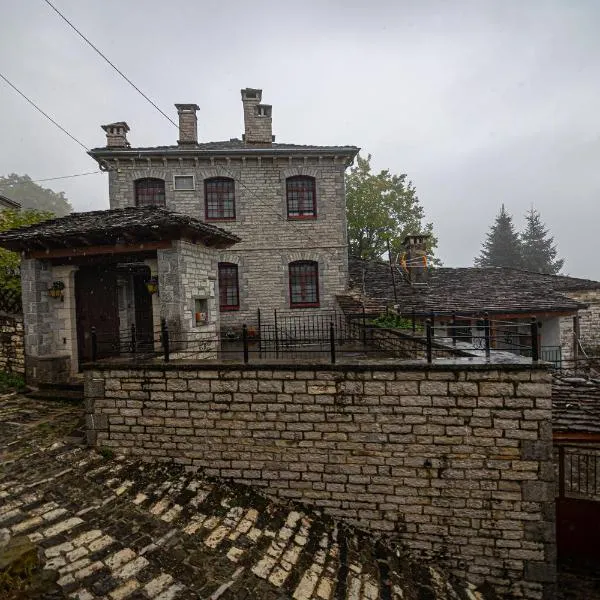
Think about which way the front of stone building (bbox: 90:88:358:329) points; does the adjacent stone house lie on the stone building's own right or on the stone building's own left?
on the stone building's own left

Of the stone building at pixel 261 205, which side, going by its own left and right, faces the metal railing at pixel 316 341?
front

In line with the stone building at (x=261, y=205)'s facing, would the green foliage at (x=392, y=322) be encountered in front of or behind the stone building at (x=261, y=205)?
in front

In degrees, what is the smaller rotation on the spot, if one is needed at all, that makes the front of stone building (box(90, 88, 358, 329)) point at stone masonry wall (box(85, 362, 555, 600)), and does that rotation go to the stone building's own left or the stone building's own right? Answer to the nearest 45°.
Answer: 0° — it already faces it

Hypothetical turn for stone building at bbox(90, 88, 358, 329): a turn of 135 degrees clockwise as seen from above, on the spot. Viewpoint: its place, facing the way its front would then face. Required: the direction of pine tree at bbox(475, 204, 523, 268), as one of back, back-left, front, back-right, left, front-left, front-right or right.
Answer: right

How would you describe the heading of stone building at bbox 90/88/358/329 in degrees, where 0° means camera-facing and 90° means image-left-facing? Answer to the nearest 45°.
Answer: approximately 0°

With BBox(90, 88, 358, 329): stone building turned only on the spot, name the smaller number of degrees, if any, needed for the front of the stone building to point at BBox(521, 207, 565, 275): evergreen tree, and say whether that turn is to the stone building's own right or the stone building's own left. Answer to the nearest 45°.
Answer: approximately 135° to the stone building's own left

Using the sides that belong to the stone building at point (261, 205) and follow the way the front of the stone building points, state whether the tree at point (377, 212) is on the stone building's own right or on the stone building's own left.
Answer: on the stone building's own left

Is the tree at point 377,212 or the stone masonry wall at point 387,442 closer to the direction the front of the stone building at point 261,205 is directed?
the stone masonry wall

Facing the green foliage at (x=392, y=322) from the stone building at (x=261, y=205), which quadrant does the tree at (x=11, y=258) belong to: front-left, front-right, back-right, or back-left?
back-right

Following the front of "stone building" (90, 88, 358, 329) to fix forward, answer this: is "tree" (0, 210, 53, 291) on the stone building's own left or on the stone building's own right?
on the stone building's own right

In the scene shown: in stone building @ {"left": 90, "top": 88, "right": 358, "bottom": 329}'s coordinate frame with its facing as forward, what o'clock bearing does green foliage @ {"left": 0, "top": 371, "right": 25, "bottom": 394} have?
The green foliage is roughly at 2 o'clock from the stone building.

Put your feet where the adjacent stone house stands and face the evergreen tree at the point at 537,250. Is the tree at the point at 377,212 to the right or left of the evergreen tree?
left

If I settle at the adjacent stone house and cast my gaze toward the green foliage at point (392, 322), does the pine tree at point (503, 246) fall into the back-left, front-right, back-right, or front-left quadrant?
back-right

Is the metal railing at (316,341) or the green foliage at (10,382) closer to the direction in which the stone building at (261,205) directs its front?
the metal railing
